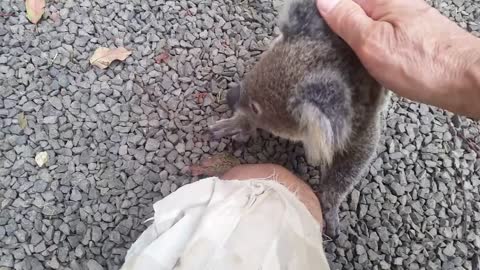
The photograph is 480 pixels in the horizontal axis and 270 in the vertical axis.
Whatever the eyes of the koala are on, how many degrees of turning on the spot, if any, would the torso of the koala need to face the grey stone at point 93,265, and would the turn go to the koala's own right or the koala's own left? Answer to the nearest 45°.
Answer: approximately 45° to the koala's own left

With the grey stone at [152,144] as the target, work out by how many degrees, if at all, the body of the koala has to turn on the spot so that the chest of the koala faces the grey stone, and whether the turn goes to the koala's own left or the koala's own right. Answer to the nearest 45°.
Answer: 0° — it already faces it

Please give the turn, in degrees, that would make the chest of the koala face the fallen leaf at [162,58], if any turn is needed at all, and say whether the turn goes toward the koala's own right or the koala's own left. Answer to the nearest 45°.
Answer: approximately 45° to the koala's own right

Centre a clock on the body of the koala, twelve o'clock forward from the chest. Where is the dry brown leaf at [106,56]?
The dry brown leaf is roughly at 1 o'clock from the koala.

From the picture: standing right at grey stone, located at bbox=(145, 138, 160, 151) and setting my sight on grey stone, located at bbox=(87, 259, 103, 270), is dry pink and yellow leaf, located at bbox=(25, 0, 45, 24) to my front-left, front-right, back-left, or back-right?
back-right

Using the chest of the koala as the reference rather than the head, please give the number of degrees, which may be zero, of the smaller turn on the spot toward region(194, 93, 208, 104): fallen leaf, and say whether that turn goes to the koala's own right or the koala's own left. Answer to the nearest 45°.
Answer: approximately 45° to the koala's own right

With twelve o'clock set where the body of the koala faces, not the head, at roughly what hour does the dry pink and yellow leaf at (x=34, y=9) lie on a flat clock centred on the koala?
The dry pink and yellow leaf is roughly at 1 o'clock from the koala.

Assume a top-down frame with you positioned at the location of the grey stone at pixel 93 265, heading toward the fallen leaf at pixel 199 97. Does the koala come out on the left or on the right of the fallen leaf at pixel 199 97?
right

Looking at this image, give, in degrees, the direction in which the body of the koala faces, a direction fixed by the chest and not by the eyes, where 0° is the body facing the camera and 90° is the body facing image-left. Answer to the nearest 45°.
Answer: approximately 90°
